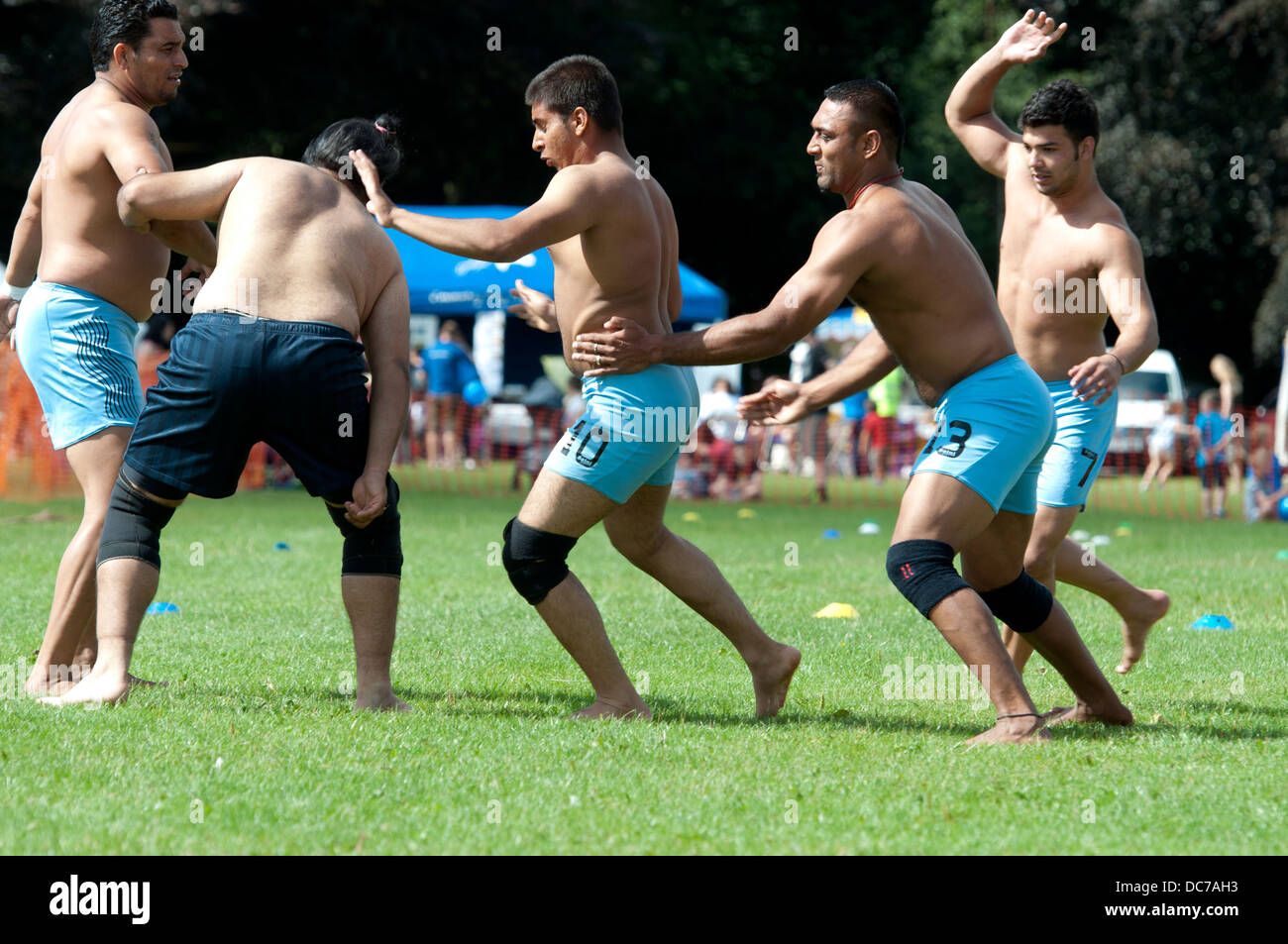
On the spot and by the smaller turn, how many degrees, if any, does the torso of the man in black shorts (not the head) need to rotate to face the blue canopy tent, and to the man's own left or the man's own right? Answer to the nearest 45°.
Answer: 0° — they already face it

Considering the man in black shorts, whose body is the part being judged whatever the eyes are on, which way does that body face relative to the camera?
away from the camera

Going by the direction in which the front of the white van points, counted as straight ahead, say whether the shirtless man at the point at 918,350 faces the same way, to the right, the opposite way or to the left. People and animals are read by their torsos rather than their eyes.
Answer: to the right

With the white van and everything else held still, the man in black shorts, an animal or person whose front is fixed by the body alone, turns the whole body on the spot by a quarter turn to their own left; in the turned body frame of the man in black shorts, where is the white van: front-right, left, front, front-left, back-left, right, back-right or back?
back-right

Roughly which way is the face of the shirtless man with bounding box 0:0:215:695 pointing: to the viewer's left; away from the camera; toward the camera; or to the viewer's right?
to the viewer's right

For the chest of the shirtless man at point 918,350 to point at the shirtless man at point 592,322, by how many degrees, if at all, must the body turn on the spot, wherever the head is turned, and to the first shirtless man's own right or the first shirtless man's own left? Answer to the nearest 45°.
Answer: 0° — they already face them

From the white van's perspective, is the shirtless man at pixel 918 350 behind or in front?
in front

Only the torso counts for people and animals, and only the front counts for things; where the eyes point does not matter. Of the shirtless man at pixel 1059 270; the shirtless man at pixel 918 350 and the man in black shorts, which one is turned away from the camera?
the man in black shorts

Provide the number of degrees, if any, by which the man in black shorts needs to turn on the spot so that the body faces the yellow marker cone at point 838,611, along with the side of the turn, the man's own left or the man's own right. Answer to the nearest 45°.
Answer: approximately 45° to the man's own right

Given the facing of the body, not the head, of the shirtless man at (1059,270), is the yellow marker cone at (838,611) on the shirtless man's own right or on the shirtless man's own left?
on the shirtless man's own right

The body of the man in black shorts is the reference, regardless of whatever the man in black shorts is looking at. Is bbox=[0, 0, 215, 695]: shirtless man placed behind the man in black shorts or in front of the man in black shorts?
in front

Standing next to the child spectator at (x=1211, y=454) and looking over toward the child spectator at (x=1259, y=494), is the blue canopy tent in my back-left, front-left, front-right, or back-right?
back-right

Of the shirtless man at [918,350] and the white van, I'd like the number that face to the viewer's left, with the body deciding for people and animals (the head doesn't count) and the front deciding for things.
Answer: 1

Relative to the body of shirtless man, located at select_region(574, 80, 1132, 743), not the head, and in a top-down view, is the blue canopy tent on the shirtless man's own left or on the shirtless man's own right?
on the shirtless man's own right

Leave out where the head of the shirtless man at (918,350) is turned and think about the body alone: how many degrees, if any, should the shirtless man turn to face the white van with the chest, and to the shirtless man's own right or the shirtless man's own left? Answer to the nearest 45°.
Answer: approximately 90° to the shirtless man's own right

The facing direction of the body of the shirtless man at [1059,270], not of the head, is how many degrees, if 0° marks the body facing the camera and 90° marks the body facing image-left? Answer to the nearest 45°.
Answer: approximately 45°

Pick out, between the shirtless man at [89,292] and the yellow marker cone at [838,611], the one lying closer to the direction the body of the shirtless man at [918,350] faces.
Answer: the shirtless man

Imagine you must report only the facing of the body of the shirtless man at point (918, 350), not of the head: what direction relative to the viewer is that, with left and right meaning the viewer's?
facing to the left of the viewer
